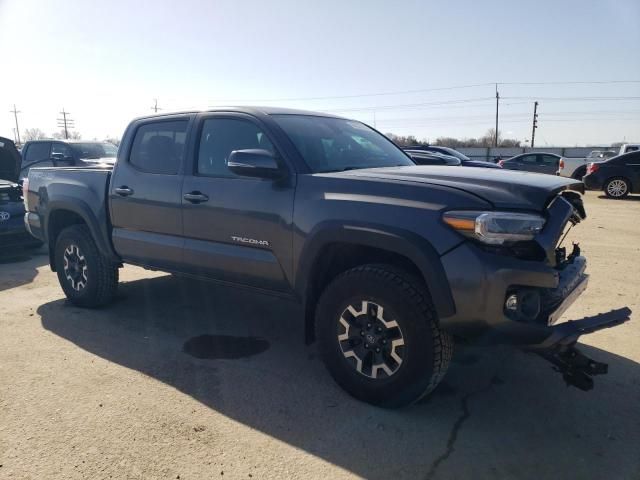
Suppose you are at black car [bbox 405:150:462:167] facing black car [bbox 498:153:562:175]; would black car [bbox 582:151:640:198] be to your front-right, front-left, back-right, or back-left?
front-right

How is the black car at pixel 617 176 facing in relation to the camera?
to the viewer's right

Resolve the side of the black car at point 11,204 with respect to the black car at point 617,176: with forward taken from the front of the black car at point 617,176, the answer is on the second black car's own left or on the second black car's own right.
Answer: on the second black car's own right

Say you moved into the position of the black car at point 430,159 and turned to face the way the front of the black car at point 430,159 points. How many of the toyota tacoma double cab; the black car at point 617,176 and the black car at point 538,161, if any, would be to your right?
1

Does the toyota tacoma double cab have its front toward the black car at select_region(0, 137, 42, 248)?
no

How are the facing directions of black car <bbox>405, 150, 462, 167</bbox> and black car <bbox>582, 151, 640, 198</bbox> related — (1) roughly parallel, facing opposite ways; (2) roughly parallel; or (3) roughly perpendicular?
roughly parallel

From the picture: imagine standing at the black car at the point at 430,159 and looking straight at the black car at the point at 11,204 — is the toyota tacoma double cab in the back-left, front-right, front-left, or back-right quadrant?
front-left

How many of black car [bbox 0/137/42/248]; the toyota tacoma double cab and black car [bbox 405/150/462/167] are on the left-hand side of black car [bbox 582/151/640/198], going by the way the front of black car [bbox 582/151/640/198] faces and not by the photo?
0

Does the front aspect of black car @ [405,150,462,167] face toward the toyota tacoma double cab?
no

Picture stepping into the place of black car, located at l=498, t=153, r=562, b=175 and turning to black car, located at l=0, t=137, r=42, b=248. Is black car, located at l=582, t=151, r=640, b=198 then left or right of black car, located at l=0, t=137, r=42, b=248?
left

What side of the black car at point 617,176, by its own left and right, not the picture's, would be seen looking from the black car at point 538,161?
left

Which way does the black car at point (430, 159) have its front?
to the viewer's right

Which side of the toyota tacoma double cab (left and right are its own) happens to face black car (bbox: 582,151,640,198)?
left

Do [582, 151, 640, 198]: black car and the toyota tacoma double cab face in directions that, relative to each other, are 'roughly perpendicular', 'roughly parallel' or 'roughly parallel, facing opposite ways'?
roughly parallel
